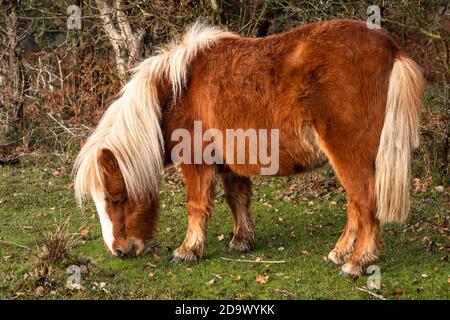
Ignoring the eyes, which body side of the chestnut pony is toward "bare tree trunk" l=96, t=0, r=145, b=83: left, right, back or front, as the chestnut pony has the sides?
right

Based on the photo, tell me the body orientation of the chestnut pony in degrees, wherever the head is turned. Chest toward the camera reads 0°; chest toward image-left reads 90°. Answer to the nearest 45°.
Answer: approximately 90°

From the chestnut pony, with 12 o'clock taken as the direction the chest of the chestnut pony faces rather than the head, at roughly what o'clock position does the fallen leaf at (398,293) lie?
The fallen leaf is roughly at 7 o'clock from the chestnut pony.

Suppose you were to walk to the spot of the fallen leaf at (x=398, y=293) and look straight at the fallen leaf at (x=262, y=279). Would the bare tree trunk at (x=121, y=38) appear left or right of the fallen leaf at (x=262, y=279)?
right

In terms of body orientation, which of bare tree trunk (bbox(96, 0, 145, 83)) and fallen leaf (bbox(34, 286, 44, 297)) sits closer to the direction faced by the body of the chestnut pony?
the fallen leaf

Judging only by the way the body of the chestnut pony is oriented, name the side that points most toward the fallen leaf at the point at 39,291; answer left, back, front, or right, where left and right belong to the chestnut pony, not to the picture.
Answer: front
